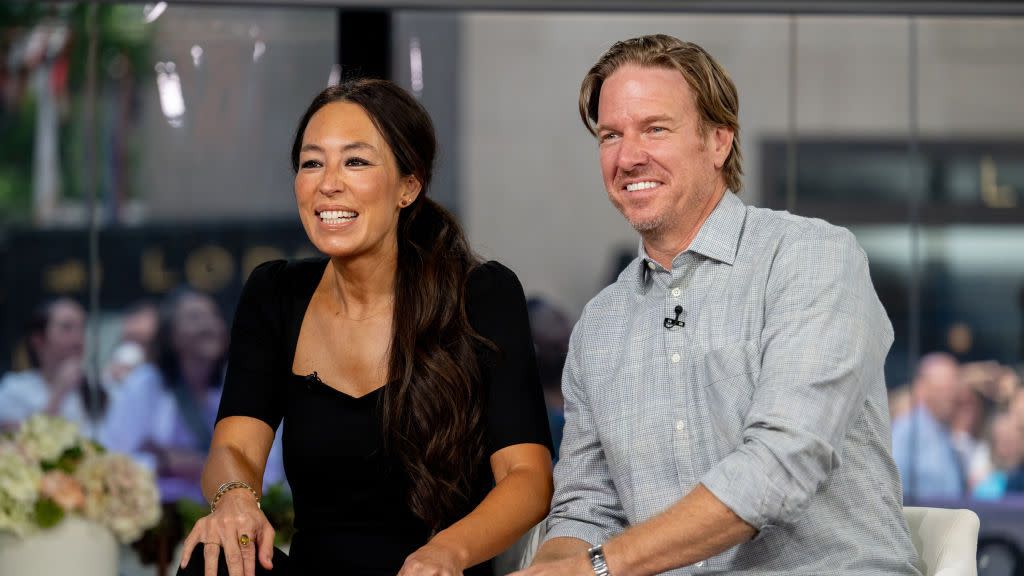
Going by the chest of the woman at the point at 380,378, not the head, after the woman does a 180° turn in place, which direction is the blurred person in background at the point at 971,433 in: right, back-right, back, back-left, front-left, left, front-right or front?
front

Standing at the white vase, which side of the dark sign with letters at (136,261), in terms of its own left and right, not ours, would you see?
front

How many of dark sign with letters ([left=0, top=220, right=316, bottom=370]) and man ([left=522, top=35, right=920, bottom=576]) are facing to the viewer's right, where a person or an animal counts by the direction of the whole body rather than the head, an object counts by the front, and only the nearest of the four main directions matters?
0

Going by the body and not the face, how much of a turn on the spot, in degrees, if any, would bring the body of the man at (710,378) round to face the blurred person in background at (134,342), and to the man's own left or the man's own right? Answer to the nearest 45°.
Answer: approximately 90° to the man's own right

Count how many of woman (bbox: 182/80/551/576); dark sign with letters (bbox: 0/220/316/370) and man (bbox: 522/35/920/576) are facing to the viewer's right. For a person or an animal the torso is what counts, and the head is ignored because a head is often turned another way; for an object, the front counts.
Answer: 0

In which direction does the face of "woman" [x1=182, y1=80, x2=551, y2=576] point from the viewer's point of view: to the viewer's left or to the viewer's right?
to the viewer's left

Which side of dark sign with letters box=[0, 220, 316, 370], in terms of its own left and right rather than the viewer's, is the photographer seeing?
front

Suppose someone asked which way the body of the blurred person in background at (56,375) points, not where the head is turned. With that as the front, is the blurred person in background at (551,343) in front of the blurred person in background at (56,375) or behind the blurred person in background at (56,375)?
in front

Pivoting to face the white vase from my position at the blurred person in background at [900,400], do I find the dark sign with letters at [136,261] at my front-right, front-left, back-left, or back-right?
front-right

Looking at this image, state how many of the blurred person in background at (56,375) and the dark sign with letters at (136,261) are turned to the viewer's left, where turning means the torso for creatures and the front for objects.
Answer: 0

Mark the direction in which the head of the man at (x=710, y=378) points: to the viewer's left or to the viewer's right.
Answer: to the viewer's left

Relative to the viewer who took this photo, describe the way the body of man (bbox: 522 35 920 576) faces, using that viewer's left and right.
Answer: facing the viewer and to the left of the viewer

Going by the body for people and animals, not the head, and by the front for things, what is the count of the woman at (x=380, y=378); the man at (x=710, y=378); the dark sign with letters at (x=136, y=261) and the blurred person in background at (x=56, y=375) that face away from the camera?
0

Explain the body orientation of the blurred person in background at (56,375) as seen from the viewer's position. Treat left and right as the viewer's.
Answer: facing the viewer and to the right of the viewer
